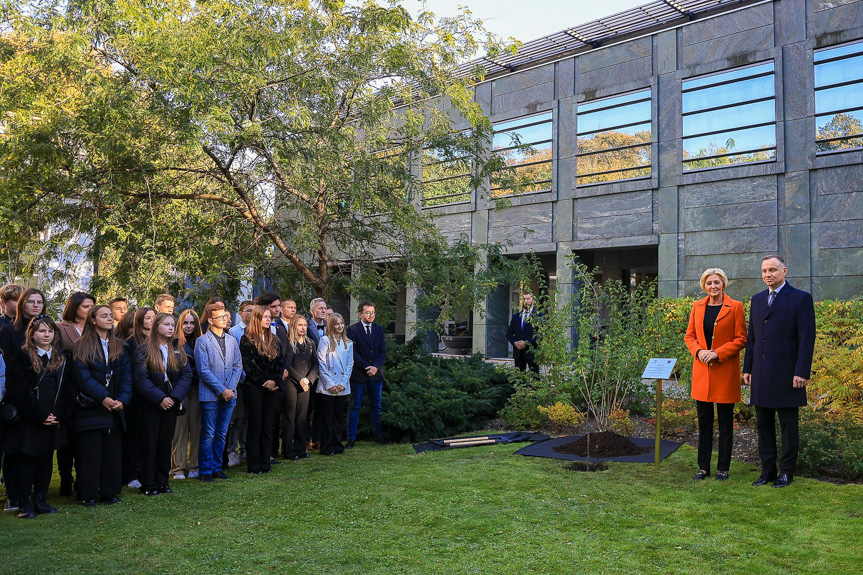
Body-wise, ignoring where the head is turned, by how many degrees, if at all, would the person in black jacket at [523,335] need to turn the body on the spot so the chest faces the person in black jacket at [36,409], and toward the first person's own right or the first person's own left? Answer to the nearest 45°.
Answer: approximately 45° to the first person's own right

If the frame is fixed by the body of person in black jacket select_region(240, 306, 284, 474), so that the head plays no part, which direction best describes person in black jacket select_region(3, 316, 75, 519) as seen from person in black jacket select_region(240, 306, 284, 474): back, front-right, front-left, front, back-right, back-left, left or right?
right

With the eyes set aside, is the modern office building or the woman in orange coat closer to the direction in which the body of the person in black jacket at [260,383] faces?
the woman in orange coat

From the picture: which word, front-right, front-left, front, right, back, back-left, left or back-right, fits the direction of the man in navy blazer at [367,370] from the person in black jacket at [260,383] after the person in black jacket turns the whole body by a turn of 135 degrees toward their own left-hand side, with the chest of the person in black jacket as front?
front-right

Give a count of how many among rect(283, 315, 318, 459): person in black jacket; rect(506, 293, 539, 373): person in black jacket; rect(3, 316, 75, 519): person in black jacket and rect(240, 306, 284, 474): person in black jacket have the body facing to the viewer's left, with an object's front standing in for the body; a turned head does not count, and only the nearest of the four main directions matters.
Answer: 0

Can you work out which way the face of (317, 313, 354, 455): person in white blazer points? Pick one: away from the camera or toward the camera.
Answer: toward the camera

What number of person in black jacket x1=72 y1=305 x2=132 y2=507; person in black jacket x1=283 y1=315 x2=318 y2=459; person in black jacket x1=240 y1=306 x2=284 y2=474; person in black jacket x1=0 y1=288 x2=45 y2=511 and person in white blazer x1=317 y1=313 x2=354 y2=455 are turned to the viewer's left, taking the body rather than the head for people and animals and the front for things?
0

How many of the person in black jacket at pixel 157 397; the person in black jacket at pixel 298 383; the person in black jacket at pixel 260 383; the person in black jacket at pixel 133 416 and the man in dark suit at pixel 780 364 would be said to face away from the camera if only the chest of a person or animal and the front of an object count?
0

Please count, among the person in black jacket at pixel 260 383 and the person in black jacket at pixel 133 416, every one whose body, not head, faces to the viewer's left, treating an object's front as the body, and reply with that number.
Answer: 0

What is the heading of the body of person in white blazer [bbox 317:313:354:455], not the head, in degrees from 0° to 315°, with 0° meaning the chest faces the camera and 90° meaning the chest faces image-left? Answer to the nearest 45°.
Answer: approximately 315°

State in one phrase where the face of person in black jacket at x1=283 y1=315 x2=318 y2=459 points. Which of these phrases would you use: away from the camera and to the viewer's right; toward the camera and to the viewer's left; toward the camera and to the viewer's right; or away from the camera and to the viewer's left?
toward the camera and to the viewer's right

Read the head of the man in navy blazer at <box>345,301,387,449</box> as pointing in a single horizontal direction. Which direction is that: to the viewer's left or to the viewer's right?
to the viewer's right

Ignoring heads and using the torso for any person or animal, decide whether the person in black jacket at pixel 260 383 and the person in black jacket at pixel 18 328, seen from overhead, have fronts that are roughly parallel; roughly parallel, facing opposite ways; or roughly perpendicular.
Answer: roughly parallel

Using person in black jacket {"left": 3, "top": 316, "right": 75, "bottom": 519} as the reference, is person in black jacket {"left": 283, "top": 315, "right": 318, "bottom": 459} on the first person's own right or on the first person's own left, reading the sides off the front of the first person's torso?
on the first person's own left

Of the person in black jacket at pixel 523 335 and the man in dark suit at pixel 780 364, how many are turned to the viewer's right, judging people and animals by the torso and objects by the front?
0

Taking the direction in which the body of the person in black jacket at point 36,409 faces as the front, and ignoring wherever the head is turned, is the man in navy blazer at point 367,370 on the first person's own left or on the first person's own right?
on the first person's own left

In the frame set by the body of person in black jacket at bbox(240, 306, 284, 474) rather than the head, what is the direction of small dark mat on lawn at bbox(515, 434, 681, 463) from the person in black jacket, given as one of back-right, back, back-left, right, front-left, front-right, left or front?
front-left
